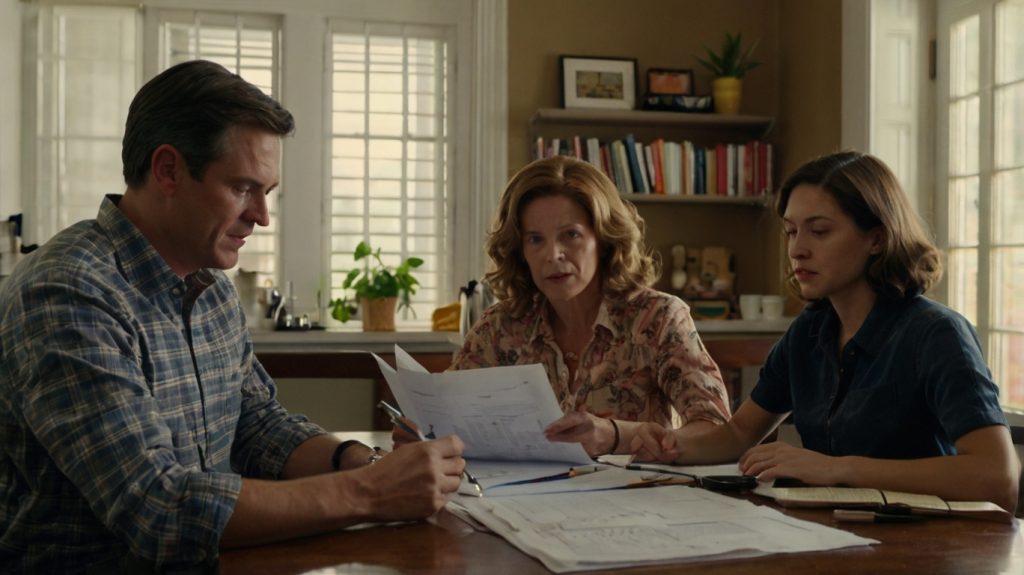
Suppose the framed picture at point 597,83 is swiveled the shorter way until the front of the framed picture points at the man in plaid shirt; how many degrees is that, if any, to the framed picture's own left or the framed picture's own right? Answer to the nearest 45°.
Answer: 0° — it already faces them

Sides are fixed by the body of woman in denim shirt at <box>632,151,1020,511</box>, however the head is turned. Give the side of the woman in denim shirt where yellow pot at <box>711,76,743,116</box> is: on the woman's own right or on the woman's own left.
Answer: on the woman's own right

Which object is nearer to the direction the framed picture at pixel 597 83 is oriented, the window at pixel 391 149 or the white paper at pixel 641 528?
the white paper

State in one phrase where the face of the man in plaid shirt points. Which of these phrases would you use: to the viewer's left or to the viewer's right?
to the viewer's right

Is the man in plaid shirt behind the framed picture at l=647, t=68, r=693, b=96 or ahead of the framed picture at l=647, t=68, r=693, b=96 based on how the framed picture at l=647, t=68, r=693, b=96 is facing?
ahead

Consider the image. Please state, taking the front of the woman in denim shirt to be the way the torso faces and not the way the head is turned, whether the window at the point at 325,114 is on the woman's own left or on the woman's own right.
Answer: on the woman's own right

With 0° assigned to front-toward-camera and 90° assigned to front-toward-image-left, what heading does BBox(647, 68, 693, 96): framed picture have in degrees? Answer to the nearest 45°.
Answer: approximately 0°
